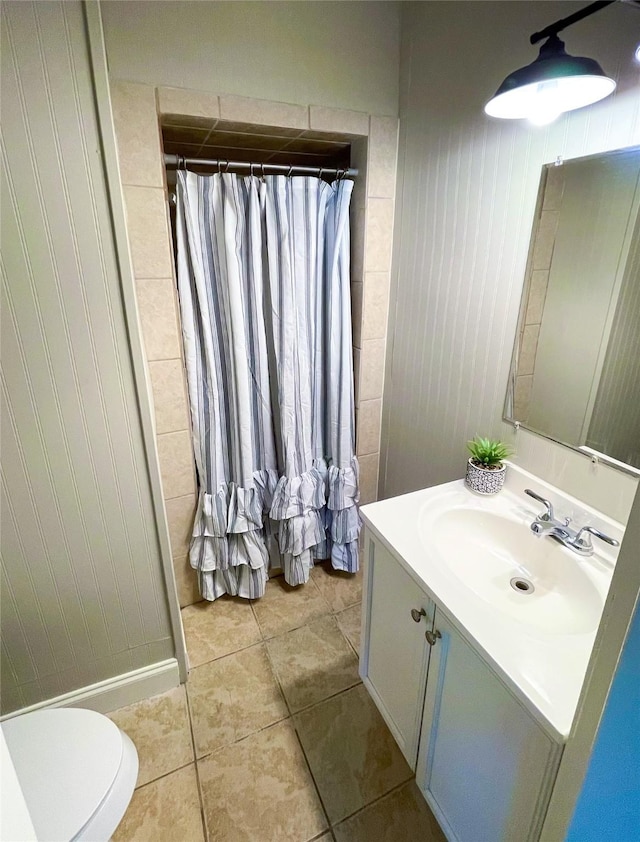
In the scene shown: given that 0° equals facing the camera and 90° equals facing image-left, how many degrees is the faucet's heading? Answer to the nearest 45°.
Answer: approximately 45°

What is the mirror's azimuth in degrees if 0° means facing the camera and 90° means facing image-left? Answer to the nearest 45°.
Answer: approximately 45°

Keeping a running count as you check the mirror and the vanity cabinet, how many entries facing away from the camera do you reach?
0

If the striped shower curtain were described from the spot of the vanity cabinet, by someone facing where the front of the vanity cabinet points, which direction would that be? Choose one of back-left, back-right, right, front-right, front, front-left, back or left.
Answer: right

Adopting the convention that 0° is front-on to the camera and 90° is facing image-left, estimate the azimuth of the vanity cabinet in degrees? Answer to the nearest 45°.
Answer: approximately 45°

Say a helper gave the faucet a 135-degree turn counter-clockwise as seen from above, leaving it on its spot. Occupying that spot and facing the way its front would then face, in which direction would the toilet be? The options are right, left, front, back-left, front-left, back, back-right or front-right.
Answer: back-right
